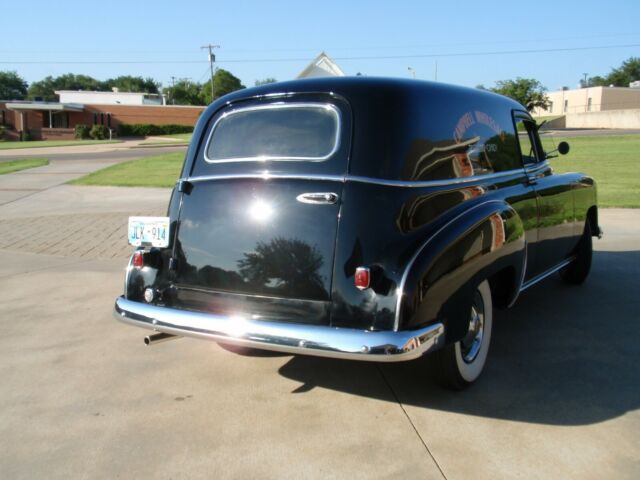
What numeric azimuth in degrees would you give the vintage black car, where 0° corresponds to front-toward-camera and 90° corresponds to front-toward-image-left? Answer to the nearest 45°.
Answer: approximately 225°
